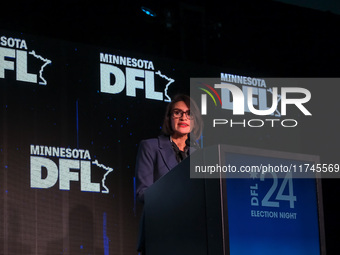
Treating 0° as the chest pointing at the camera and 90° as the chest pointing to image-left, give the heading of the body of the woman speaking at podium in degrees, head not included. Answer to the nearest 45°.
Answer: approximately 315°

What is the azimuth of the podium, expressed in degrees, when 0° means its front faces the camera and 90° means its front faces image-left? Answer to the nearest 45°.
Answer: approximately 315°
